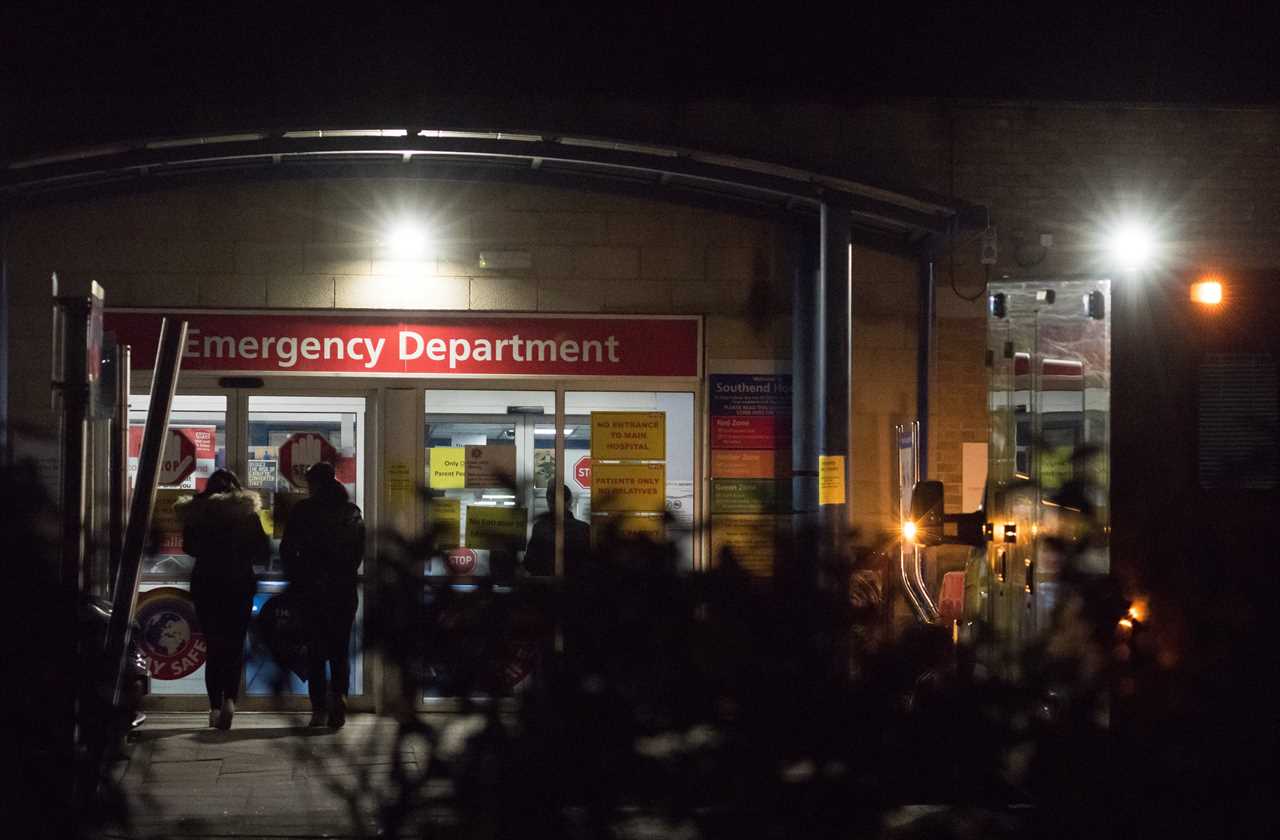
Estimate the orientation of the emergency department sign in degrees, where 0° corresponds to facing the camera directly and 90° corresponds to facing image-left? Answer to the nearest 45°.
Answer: approximately 0°

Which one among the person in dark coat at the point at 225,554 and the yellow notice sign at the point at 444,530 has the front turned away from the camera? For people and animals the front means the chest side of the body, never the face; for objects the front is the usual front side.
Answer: the person in dark coat

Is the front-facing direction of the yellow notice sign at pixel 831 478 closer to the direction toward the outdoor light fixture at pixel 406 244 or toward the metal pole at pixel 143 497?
the metal pole

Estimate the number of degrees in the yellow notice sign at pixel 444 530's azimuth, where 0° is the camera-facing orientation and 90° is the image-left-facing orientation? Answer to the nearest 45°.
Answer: approximately 0°

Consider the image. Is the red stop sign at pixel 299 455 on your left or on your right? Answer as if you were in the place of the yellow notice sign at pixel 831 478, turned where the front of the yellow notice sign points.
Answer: on your right

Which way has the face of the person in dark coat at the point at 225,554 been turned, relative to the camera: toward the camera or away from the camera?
away from the camera

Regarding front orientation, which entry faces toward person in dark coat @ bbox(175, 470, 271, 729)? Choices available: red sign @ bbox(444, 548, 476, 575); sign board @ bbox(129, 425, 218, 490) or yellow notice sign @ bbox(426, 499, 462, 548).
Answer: the sign board

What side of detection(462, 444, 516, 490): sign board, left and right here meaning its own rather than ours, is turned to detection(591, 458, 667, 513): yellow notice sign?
left

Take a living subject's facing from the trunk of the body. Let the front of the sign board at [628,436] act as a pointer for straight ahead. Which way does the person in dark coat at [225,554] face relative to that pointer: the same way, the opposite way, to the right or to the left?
the opposite way
